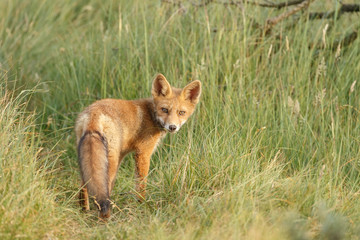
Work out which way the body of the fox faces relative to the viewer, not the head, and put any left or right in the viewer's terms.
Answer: facing away from the viewer and to the right of the viewer
